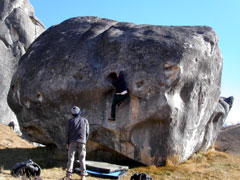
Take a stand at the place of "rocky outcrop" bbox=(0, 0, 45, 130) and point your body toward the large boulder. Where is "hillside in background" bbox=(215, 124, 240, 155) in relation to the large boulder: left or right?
left

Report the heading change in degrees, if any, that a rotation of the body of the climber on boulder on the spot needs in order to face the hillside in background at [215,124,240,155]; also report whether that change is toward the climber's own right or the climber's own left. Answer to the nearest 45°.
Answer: approximately 90° to the climber's own right

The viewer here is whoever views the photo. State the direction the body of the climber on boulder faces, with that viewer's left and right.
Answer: facing away from the viewer and to the left of the viewer

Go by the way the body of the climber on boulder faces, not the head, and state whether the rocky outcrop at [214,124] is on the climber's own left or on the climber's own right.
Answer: on the climber's own right
